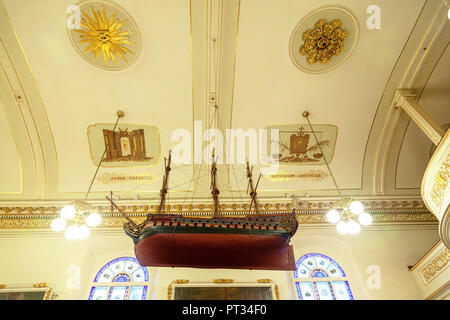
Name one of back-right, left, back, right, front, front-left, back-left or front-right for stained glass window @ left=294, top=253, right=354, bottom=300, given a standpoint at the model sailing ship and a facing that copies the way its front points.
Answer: back-right

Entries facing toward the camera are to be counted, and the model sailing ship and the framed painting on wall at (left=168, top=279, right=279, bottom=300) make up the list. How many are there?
1

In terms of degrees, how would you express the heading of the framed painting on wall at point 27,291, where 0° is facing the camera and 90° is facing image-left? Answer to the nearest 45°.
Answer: approximately 0°

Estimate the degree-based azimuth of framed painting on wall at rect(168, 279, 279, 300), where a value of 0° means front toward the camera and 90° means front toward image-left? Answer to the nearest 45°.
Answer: approximately 0°

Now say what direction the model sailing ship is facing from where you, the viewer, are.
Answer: facing to the left of the viewer

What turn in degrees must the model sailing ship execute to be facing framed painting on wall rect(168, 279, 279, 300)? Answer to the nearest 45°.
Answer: approximately 90° to its right

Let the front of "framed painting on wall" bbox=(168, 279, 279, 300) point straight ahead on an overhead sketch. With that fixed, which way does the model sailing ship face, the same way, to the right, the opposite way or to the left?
to the right
